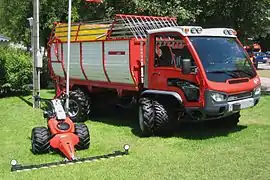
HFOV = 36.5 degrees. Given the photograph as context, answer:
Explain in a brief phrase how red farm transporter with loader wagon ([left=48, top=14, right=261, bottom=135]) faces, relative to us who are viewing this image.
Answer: facing the viewer and to the right of the viewer

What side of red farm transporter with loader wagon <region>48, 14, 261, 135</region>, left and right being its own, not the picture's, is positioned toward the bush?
back
